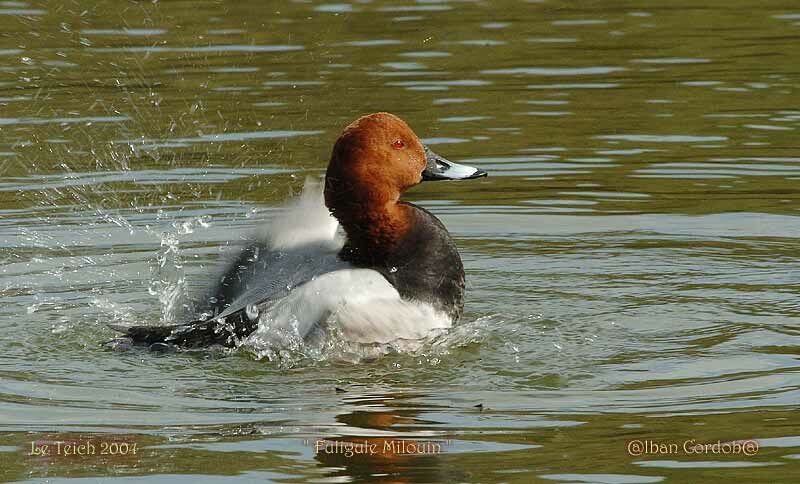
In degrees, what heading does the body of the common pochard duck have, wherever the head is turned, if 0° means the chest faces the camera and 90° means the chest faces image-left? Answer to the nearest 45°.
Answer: approximately 270°
